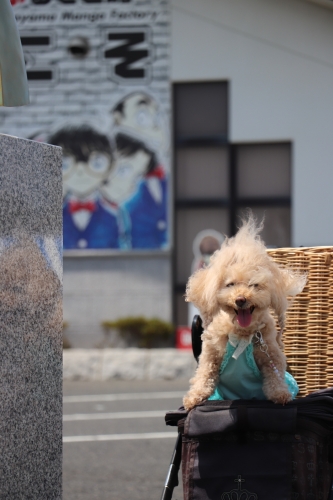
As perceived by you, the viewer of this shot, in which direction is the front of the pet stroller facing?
facing the viewer

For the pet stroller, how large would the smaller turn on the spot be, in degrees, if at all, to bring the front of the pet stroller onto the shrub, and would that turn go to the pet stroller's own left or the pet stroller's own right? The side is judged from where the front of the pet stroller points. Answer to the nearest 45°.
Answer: approximately 180°

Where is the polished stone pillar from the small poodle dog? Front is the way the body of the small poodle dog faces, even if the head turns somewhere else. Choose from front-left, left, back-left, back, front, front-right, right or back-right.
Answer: right

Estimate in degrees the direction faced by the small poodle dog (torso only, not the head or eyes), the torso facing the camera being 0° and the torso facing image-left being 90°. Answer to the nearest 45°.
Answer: approximately 0°

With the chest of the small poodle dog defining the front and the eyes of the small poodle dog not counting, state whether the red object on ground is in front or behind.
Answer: behind

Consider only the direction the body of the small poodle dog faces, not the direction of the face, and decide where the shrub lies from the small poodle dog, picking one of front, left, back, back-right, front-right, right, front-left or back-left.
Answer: back

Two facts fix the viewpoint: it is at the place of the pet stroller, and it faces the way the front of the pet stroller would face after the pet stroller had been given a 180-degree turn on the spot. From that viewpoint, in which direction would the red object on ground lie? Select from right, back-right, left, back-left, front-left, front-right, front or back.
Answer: front

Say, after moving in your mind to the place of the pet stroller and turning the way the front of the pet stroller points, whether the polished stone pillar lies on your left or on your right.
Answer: on your right
